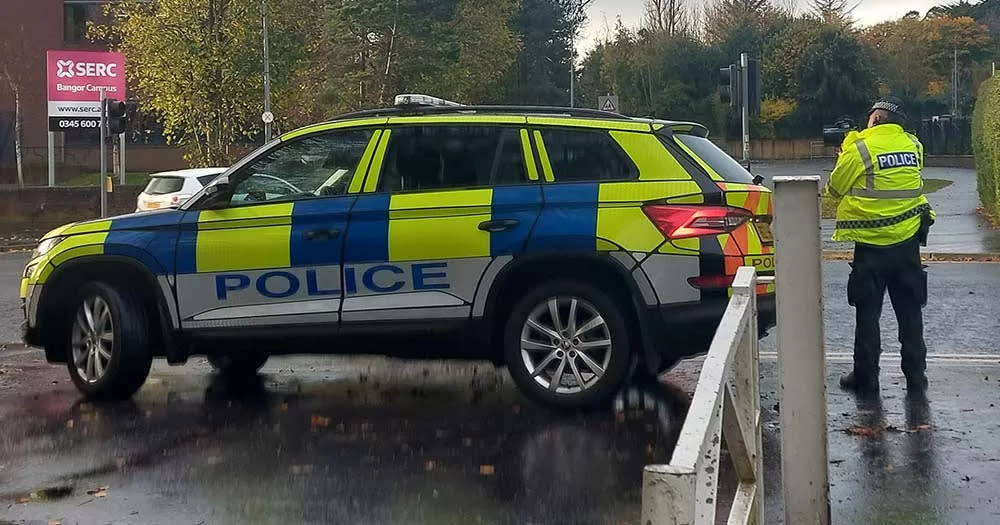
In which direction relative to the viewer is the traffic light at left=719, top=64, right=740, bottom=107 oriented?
to the viewer's left

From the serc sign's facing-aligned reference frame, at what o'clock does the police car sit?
The police car is roughly at 12 o'clock from the serc sign.

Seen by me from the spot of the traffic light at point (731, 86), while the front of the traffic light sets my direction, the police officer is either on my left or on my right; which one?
on my left

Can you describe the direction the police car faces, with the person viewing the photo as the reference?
facing to the left of the viewer

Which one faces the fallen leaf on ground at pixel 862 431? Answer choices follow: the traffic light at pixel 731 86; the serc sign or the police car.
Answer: the serc sign
